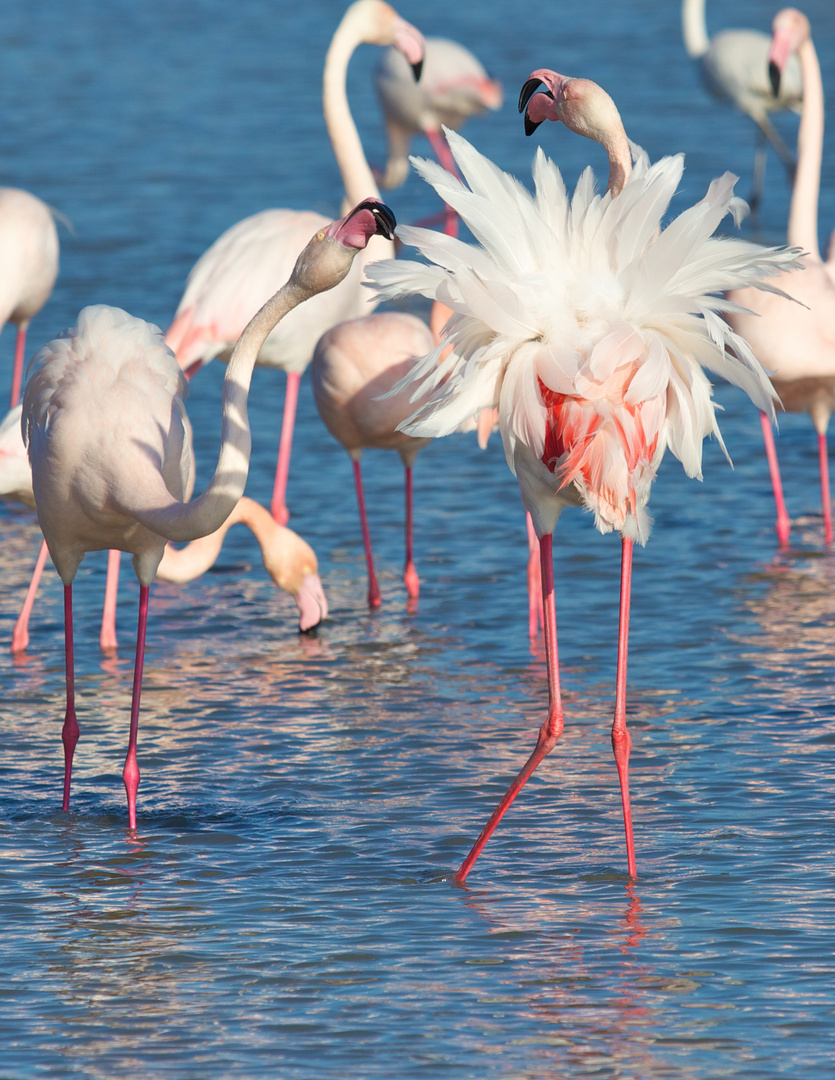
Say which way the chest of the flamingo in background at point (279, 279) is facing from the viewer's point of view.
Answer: to the viewer's right

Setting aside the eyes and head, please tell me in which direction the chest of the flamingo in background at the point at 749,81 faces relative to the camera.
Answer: to the viewer's left

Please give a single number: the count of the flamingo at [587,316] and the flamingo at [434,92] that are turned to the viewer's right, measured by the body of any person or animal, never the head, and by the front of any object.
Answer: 0

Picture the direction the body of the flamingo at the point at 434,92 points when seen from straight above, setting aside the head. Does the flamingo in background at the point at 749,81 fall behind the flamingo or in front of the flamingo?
behind

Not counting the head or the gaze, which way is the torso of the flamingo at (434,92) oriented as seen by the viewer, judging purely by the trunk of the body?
to the viewer's left

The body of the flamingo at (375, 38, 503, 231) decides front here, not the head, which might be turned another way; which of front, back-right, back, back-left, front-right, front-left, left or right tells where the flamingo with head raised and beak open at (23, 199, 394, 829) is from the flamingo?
left

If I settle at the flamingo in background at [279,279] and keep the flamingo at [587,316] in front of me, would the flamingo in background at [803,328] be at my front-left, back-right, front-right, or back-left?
front-left

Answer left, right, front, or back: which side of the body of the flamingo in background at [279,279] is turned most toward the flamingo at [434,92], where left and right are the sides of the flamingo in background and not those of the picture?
left

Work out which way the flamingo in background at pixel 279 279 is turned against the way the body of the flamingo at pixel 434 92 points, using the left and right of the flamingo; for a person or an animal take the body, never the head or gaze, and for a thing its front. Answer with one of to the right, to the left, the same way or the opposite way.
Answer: the opposite way

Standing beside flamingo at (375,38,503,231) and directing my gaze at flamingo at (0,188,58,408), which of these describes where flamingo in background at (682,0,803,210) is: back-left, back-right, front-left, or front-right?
back-left

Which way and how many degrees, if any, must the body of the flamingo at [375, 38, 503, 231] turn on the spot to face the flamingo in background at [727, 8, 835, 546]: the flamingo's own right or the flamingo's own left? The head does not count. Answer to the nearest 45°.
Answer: approximately 90° to the flamingo's own left
